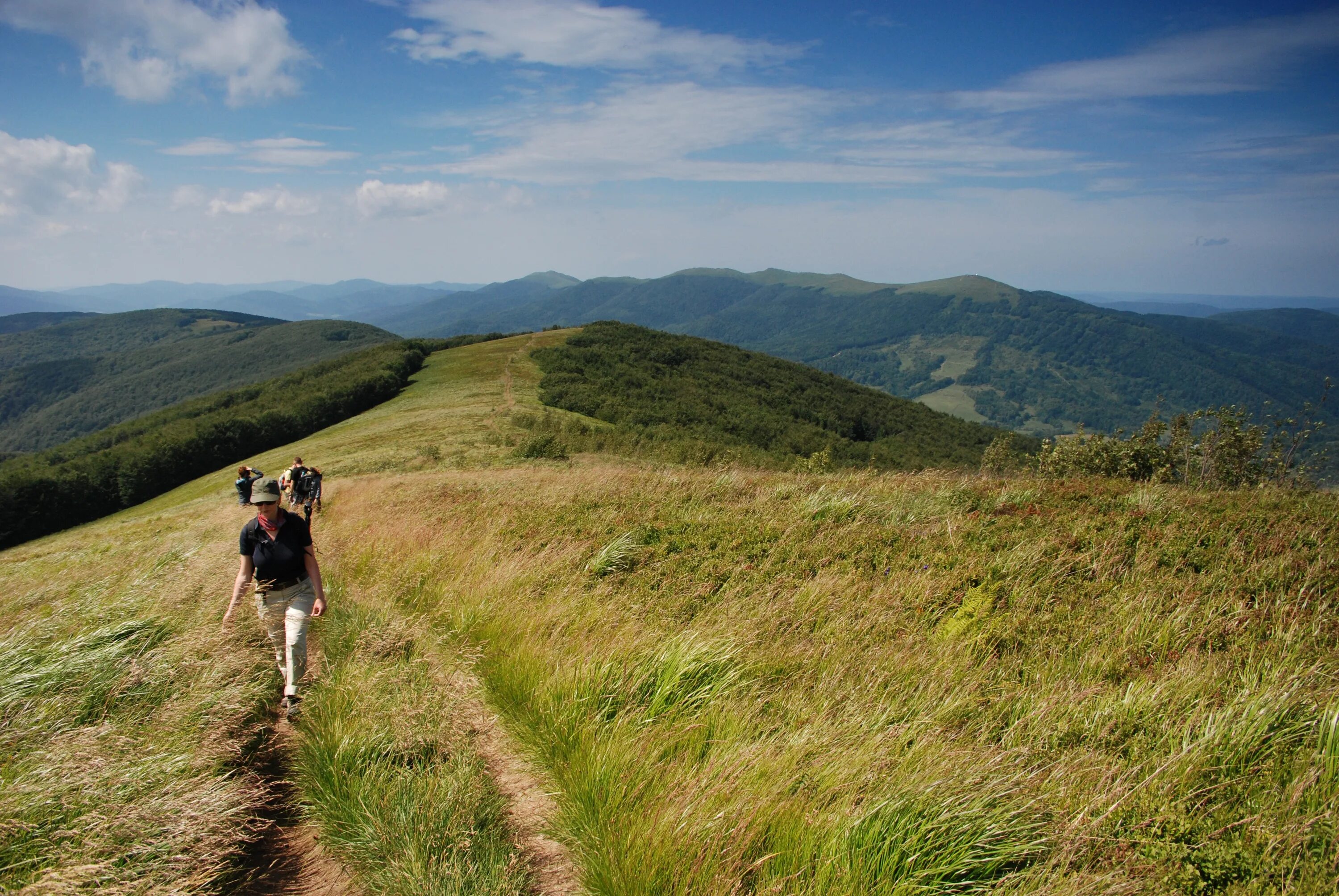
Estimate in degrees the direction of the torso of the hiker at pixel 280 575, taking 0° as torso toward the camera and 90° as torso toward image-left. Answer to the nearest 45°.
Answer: approximately 0°

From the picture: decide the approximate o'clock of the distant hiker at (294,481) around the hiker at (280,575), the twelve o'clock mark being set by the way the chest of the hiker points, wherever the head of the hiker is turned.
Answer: The distant hiker is roughly at 6 o'clock from the hiker.

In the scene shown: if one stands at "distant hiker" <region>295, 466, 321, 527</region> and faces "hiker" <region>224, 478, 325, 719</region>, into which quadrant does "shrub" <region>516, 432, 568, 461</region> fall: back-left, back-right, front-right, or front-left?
back-left

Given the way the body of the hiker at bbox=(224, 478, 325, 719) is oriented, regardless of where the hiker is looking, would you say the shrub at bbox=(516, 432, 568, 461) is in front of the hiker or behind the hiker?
behind

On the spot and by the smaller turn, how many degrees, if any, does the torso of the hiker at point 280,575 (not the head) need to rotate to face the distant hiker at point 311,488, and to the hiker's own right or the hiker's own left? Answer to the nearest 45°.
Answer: approximately 180°

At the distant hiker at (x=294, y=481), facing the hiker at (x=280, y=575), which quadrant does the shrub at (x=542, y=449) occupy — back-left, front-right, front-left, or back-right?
back-left
